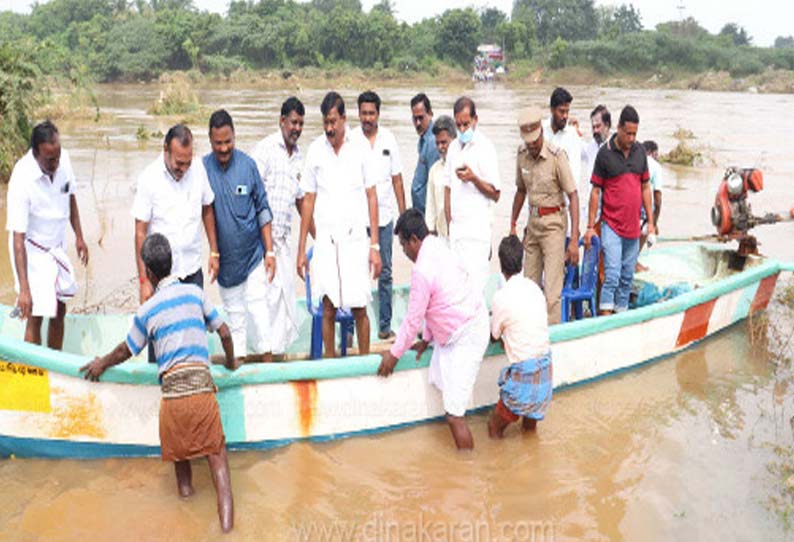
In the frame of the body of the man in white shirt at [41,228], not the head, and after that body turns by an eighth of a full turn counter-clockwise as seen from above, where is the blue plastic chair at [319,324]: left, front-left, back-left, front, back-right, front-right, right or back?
front

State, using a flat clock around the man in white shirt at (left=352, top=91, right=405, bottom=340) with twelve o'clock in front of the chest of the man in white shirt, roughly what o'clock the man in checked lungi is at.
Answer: The man in checked lungi is roughly at 11 o'clock from the man in white shirt.

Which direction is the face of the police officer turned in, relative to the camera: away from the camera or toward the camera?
toward the camera

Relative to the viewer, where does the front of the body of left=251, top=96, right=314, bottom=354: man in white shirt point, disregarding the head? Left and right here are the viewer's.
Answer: facing the viewer and to the right of the viewer

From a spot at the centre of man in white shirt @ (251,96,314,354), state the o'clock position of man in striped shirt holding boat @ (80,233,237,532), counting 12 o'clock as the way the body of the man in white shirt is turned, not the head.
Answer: The man in striped shirt holding boat is roughly at 2 o'clock from the man in white shirt.

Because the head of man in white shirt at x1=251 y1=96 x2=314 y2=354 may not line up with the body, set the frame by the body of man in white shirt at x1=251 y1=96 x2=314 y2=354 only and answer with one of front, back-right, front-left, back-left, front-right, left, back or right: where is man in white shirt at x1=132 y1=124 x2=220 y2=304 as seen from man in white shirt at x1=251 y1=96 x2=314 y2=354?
right

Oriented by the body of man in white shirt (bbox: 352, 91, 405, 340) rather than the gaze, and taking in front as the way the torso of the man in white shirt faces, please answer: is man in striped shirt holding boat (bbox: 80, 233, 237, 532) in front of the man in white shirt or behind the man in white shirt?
in front

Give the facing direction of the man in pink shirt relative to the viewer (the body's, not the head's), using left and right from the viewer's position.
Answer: facing to the left of the viewer

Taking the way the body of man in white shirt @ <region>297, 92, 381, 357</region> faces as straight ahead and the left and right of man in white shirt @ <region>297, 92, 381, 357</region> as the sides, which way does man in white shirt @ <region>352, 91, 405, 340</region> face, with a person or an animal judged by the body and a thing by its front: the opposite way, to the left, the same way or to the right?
the same way

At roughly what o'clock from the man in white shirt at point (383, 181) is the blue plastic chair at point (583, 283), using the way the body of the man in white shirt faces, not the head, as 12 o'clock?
The blue plastic chair is roughly at 9 o'clock from the man in white shirt.

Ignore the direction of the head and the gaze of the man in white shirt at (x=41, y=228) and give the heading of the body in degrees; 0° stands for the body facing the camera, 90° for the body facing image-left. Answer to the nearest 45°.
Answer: approximately 315°

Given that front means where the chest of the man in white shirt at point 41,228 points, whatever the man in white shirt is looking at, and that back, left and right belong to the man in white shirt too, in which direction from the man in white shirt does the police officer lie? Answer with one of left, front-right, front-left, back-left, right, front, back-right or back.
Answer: front-left

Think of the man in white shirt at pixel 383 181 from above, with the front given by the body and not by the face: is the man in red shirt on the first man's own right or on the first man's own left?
on the first man's own left

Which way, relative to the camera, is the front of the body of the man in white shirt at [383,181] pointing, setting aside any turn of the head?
toward the camera
